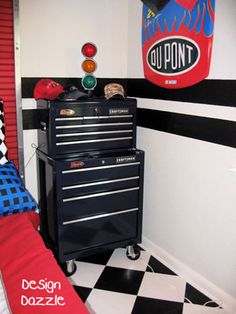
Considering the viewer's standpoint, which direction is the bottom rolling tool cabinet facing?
facing the viewer and to the right of the viewer

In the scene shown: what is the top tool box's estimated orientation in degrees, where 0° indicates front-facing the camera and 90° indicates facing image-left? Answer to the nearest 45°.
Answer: approximately 315°
